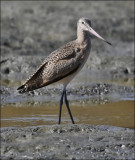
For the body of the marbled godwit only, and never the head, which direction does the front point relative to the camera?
to the viewer's right
